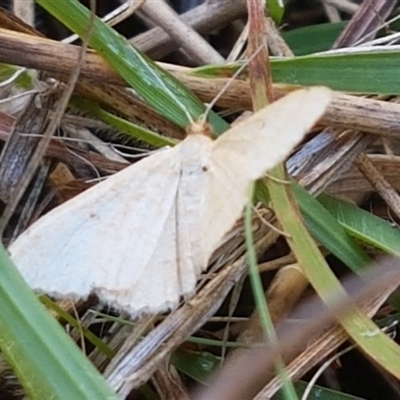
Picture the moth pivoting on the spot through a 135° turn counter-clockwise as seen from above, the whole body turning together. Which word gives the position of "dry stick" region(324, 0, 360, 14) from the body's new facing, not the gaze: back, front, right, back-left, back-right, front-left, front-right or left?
back

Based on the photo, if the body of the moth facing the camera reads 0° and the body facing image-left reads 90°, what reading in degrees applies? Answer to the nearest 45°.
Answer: approximately 180°
